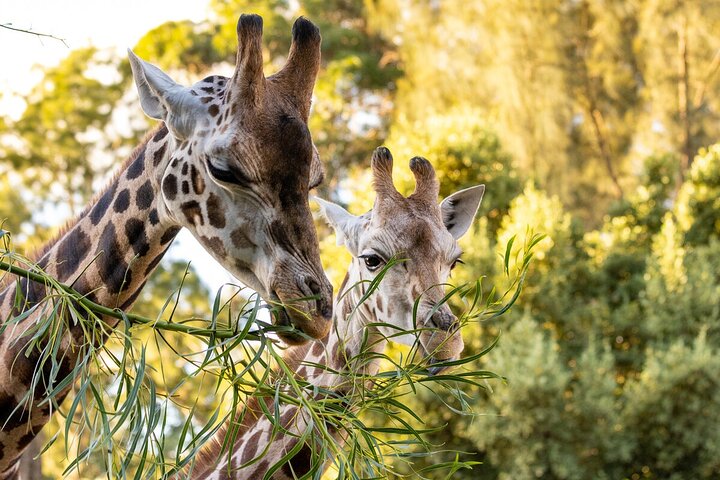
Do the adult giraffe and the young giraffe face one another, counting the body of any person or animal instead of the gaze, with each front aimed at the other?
no

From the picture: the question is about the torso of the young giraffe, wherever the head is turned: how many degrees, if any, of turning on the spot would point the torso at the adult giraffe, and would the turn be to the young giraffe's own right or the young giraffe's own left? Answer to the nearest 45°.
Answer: approximately 90° to the young giraffe's own right

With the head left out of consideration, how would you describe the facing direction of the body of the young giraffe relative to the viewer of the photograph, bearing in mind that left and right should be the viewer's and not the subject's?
facing the viewer and to the right of the viewer

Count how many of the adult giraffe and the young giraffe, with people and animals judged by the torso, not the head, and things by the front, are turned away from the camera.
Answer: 0

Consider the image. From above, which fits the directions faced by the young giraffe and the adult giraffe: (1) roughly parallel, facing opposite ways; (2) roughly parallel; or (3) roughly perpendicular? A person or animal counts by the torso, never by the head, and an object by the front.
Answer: roughly parallel
